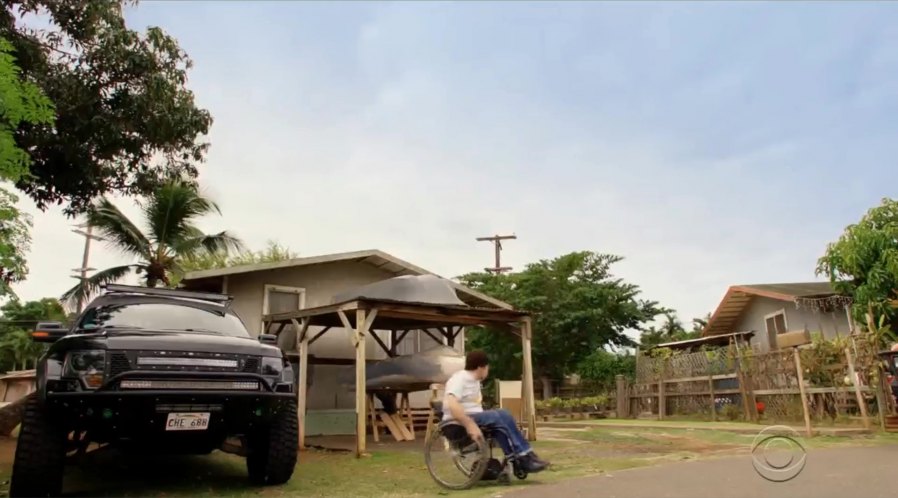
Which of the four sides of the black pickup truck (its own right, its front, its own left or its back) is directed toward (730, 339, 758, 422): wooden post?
left

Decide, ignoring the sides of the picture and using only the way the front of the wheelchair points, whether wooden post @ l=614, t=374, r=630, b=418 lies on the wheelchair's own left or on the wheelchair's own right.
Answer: on the wheelchair's own left

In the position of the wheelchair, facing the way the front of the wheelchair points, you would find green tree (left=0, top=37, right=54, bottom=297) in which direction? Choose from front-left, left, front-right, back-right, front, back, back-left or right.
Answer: back

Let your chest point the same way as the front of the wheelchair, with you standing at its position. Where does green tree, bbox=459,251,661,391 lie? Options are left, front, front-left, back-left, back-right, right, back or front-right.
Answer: left

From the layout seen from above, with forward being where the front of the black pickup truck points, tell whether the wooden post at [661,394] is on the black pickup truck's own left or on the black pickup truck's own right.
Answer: on the black pickup truck's own left

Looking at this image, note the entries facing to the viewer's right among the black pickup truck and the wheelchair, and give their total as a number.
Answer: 1

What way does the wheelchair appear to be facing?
to the viewer's right

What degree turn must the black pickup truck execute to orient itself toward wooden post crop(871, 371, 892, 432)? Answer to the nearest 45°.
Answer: approximately 90° to its left

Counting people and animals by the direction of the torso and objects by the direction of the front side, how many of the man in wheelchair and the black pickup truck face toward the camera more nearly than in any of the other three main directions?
1

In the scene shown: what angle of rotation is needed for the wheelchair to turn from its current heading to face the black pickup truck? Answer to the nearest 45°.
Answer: approximately 180°

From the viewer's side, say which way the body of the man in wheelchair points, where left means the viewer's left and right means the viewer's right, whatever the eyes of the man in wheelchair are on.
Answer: facing to the right of the viewer

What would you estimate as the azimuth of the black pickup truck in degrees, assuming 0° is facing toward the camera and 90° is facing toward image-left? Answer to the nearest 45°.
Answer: approximately 0°
